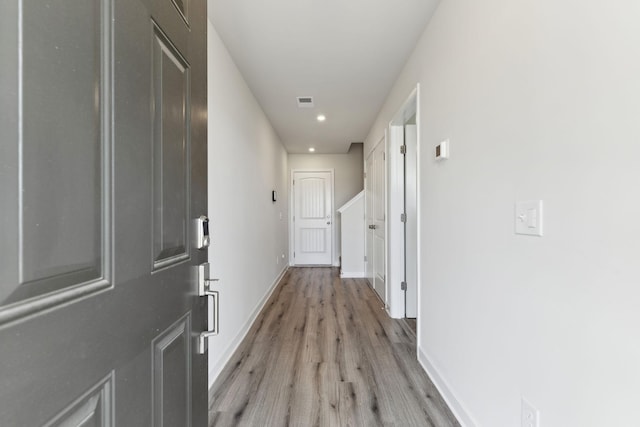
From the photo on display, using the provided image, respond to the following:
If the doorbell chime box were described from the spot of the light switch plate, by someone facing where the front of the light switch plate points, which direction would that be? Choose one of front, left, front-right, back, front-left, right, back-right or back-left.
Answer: right

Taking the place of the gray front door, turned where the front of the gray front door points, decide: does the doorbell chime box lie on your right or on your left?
on your left

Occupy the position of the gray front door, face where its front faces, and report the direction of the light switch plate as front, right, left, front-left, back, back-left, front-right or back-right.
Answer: front-left

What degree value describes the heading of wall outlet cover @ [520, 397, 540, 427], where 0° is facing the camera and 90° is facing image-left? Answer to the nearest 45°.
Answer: approximately 45°

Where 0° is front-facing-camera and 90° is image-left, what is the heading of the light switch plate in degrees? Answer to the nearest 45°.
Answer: approximately 45°

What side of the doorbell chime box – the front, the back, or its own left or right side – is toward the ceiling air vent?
right
